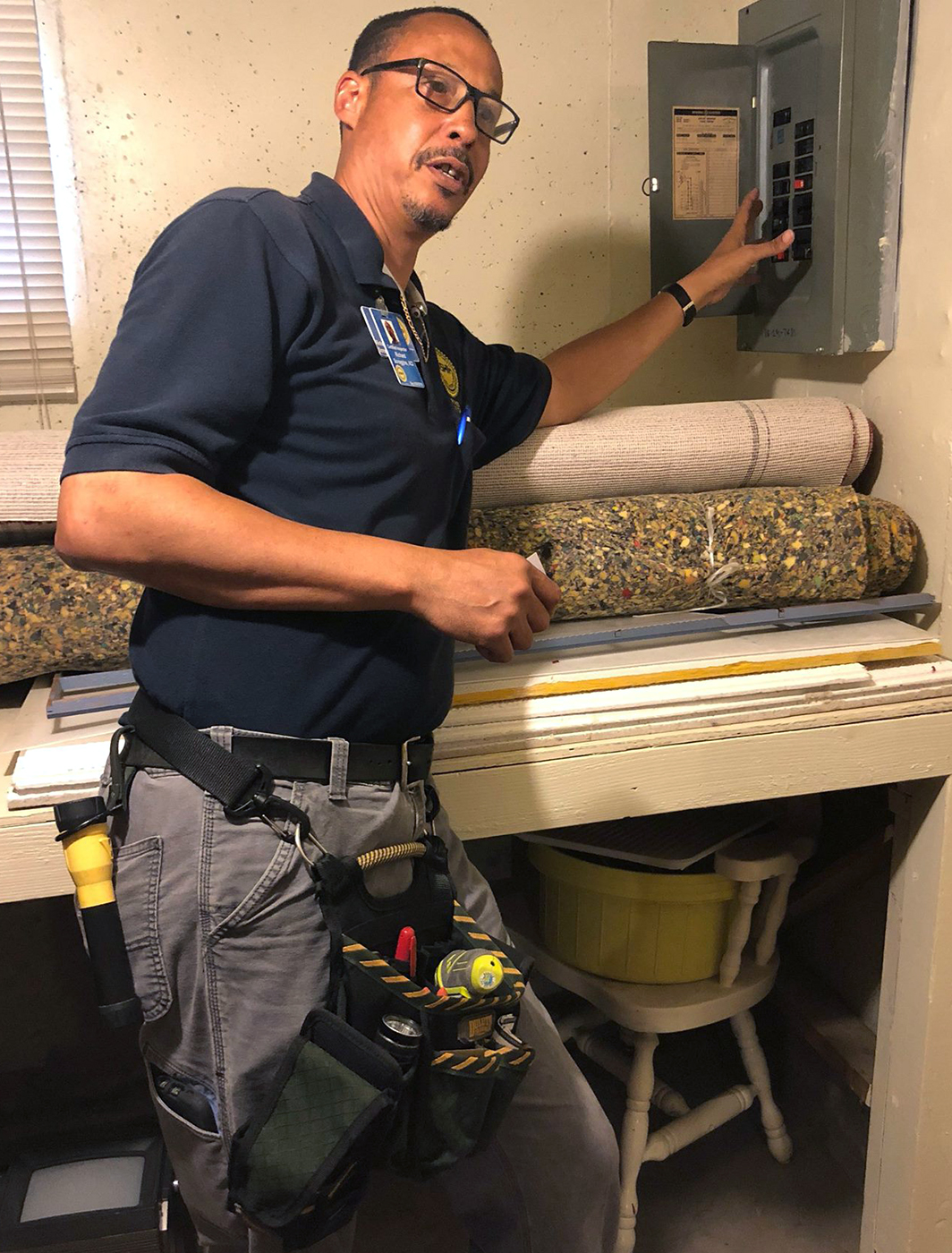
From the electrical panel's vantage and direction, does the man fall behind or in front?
in front

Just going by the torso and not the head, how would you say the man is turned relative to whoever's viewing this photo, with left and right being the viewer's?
facing the viewer and to the right of the viewer

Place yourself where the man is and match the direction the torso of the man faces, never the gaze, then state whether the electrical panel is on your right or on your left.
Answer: on your left

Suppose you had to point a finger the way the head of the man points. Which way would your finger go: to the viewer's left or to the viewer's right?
to the viewer's right

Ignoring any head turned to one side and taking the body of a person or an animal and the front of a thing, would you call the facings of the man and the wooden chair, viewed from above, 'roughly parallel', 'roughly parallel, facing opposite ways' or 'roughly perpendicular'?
roughly perpendicular

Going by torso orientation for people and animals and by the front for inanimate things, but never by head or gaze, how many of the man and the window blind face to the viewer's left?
0

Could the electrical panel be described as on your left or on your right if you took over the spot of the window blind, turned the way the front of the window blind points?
on your left

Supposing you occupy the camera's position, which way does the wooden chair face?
facing the viewer and to the left of the viewer

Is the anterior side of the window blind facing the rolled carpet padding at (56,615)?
yes

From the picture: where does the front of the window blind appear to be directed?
toward the camera
